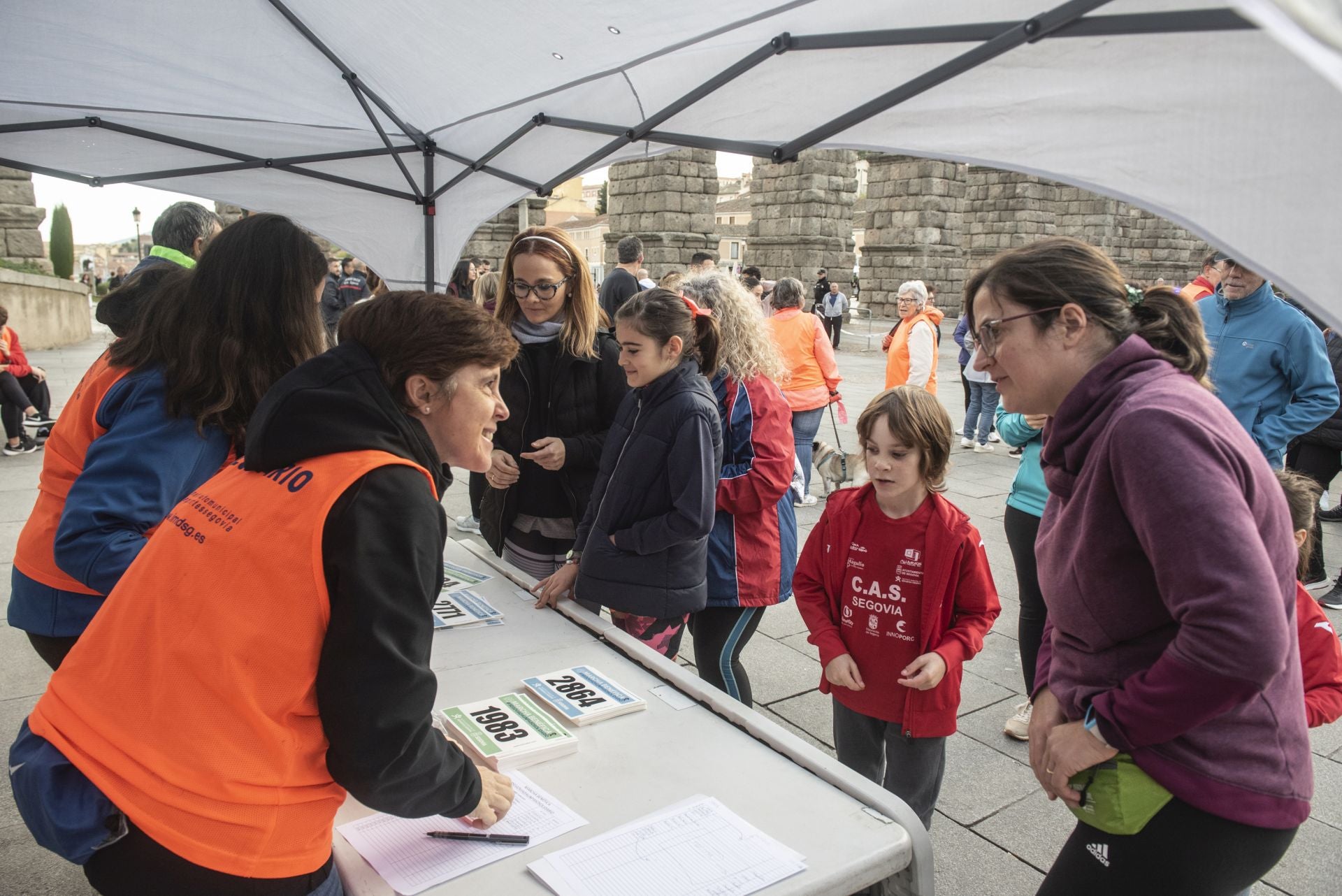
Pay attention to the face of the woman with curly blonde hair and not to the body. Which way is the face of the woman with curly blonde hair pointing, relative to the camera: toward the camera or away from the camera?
away from the camera

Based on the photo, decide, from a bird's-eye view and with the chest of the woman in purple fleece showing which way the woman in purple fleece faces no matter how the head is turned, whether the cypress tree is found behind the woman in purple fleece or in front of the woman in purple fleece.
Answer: in front

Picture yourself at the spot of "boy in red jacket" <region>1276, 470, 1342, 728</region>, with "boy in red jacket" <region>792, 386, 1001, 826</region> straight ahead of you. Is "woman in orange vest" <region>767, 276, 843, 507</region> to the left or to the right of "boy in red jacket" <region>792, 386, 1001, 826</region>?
right

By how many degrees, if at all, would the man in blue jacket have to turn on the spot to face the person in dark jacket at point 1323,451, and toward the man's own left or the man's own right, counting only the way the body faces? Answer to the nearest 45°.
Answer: approximately 135° to the man's own right

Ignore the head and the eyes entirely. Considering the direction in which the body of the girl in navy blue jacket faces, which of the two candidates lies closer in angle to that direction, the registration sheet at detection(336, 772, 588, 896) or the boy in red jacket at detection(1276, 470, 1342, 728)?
the registration sheet

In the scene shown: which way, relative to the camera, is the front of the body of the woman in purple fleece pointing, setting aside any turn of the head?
to the viewer's left
